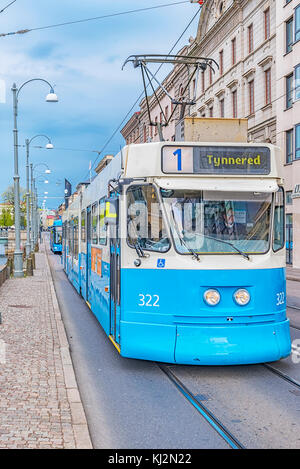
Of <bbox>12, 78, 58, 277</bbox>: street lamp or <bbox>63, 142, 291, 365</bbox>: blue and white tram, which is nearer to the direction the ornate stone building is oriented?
the street lamp

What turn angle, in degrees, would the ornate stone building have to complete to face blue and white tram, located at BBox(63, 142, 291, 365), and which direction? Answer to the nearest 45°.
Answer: approximately 45° to its left

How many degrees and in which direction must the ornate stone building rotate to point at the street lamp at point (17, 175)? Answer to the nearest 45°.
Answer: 0° — it already faces it

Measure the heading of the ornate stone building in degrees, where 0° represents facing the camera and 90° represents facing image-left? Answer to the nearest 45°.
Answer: approximately 45°

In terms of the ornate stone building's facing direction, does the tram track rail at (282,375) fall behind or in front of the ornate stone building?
in front

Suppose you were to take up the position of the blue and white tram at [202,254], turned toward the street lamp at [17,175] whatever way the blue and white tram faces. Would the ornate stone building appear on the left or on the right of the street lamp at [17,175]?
right
